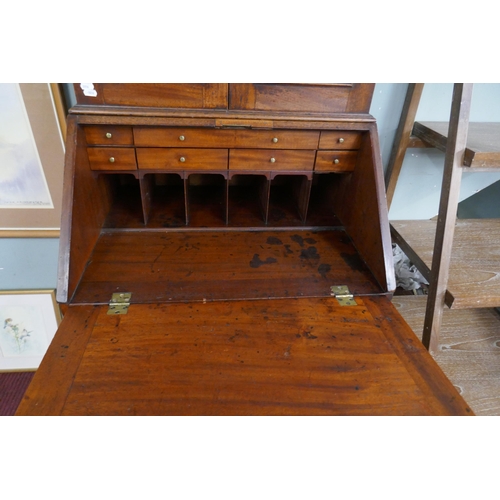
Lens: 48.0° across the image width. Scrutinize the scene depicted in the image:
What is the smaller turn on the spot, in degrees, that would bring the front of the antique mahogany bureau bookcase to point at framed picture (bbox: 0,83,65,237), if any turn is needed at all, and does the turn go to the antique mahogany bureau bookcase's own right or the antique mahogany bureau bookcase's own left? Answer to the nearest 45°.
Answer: approximately 135° to the antique mahogany bureau bookcase's own right

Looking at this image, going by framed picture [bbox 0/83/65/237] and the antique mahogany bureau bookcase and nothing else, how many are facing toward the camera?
2

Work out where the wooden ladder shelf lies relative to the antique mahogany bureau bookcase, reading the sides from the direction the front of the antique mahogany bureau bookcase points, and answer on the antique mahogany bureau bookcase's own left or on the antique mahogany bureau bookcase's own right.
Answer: on the antique mahogany bureau bookcase's own left

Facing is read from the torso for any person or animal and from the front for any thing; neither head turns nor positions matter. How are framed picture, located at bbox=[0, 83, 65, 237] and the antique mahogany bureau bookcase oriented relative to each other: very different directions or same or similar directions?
same or similar directions

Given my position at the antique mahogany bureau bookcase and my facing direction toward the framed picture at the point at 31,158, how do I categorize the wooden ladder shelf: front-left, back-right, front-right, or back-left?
back-right

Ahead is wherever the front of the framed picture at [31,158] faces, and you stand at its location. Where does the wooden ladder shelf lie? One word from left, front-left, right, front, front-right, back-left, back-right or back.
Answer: front-left

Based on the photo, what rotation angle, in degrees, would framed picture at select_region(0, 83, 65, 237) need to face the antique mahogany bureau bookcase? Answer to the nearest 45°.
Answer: approximately 45° to its left

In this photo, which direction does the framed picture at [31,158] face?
toward the camera
